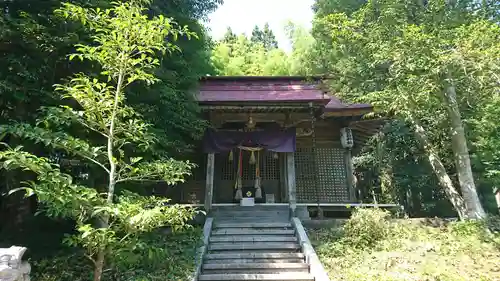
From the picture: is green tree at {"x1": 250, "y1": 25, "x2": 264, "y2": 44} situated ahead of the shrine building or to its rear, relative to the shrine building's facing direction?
to the rear

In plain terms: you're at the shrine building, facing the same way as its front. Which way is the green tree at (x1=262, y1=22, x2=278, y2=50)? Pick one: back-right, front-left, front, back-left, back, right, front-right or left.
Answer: back

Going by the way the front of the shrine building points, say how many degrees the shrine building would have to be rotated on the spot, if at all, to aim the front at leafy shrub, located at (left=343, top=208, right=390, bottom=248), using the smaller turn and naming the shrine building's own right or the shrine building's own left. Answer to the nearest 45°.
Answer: approximately 45° to the shrine building's own left

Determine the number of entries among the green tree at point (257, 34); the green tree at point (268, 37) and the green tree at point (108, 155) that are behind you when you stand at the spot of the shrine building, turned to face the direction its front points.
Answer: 2

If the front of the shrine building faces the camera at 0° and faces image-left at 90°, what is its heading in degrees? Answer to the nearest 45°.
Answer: approximately 0°

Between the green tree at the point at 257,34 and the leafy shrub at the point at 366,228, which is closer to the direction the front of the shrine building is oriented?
the leafy shrub

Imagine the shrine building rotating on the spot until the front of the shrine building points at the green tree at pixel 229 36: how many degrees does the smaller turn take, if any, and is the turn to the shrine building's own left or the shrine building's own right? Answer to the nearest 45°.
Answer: approximately 180°

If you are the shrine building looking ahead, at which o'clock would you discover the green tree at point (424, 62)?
The green tree is roughly at 10 o'clock from the shrine building.
